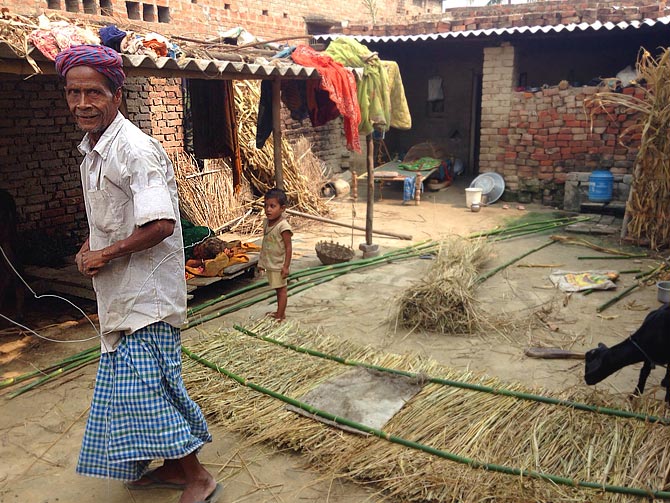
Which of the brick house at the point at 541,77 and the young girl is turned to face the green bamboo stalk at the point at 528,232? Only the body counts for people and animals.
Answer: the brick house

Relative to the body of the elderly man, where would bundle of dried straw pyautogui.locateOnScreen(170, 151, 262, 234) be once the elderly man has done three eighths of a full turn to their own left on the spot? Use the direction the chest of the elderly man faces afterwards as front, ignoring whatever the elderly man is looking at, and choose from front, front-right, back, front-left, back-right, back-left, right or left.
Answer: left

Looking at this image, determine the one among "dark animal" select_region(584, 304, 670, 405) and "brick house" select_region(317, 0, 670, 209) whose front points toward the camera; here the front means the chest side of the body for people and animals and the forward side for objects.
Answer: the brick house

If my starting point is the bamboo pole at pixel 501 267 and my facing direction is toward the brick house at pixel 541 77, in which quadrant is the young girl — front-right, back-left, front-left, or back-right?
back-left

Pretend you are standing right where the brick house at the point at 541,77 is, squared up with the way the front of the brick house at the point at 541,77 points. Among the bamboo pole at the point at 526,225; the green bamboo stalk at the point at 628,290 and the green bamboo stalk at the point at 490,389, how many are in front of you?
3

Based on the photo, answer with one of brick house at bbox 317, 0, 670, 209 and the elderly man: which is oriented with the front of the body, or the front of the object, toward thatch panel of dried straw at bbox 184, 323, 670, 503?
the brick house

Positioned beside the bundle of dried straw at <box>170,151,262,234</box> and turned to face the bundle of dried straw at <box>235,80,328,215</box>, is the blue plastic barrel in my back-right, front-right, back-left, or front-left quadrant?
front-right

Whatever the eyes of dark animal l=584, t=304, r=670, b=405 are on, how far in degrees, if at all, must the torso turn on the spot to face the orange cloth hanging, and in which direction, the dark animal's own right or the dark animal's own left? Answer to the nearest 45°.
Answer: approximately 45° to the dark animal's own right

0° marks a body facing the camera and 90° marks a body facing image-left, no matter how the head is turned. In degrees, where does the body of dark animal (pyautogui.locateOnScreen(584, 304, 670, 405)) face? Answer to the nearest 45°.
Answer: approximately 90°

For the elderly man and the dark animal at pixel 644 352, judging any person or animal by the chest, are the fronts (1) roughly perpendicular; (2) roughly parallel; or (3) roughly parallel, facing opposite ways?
roughly perpendicular

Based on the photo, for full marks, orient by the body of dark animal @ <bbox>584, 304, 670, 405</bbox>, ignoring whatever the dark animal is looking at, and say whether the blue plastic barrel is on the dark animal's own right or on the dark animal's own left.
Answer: on the dark animal's own right

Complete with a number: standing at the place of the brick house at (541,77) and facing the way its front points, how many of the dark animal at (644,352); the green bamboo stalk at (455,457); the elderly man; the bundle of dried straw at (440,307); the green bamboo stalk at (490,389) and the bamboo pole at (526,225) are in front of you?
6

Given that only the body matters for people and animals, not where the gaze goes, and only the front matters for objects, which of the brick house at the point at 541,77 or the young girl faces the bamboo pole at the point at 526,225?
the brick house

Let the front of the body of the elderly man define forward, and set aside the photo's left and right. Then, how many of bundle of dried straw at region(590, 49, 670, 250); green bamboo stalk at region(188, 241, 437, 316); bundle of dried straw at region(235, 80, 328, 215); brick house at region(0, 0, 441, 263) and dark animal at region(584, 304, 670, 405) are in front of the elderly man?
0

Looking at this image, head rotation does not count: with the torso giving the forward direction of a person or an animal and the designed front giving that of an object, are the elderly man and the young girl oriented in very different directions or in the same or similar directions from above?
same or similar directions

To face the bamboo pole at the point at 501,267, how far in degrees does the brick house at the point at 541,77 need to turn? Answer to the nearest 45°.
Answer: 0° — it already faces it

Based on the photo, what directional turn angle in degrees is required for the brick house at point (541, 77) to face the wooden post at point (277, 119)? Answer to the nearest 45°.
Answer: approximately 45° to its right

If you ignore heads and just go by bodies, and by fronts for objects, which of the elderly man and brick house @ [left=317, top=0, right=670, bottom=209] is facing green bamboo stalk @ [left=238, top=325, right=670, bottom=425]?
the brick house

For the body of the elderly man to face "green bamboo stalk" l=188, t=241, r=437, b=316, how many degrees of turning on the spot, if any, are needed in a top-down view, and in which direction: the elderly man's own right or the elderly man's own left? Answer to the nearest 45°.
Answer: approximately 180°

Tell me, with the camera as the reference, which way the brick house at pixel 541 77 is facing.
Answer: facing the viewer

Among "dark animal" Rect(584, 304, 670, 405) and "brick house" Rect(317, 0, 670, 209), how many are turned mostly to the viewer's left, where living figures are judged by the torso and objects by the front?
1

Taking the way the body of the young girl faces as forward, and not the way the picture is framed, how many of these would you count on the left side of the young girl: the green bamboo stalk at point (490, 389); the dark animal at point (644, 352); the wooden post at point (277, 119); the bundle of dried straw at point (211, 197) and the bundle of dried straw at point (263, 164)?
2

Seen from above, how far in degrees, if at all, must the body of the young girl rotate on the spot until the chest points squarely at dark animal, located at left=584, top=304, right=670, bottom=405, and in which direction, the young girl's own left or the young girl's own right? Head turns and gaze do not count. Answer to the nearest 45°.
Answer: approximately 90° to the young girl's own left
